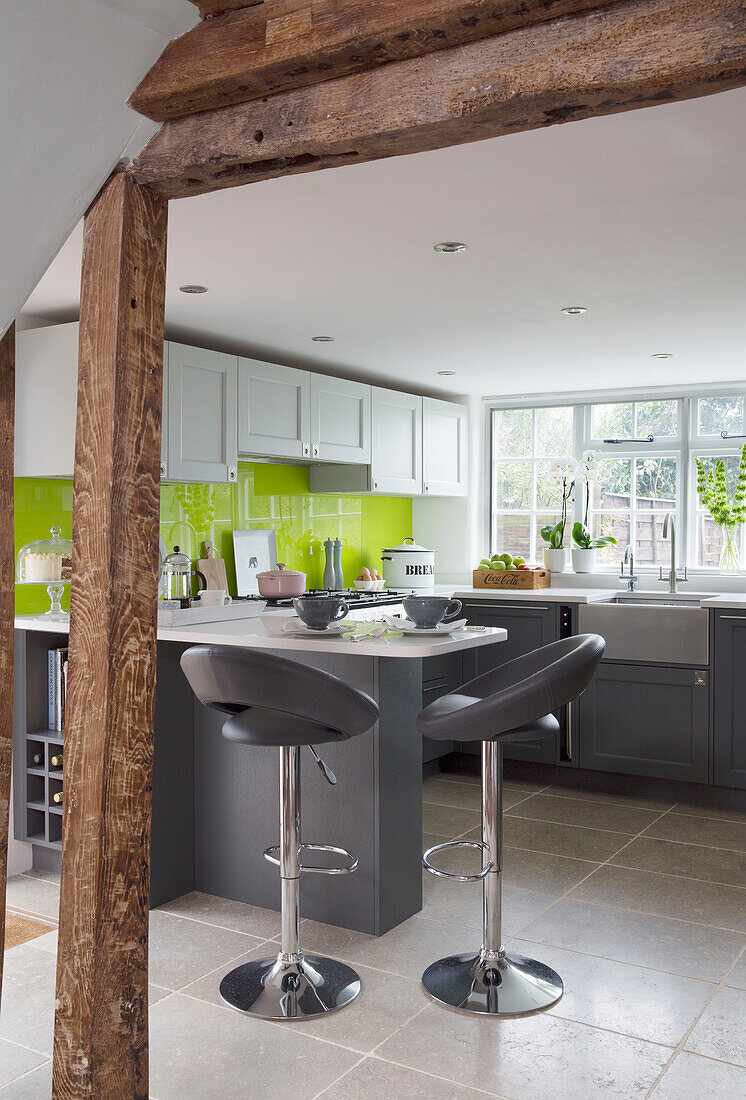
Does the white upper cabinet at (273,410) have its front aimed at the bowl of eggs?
no

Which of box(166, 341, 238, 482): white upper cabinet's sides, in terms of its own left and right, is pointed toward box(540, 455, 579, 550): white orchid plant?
left

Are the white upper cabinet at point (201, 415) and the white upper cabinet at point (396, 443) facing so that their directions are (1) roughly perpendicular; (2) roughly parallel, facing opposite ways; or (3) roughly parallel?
roughly parallel

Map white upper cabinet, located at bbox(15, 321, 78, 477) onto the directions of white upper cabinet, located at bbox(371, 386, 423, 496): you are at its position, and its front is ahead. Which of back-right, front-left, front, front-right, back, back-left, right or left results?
right

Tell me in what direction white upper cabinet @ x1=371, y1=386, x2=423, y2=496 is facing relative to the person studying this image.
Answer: facing the viewer and to the right of the viewer

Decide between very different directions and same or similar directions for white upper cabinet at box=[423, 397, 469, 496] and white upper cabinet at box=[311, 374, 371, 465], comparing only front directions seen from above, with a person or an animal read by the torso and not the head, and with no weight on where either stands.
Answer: same or similar directions

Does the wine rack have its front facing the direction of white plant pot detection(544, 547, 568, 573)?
no

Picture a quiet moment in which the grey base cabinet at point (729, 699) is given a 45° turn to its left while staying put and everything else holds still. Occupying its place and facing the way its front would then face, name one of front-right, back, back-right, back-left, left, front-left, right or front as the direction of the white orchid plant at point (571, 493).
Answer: back

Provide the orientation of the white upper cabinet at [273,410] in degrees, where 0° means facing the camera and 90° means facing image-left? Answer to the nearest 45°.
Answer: approximately 315°

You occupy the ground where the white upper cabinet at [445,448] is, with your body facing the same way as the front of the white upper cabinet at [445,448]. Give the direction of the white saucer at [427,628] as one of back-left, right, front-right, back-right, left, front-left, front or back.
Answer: front-right

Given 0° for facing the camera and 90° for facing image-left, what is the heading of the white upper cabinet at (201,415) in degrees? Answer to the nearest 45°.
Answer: approximately 315°

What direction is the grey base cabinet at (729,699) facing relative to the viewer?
toward the camera

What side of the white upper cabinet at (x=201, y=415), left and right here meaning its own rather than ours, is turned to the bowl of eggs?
left

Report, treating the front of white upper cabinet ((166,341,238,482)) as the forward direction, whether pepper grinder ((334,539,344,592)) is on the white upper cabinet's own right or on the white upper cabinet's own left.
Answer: on the white upper cabinet's own left

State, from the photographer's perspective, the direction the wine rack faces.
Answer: facing the viewer and to the left of the viewer
